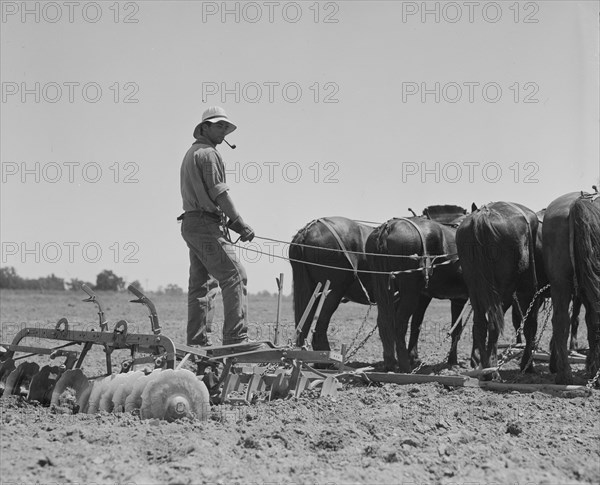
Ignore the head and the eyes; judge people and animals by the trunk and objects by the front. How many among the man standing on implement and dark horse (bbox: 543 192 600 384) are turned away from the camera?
1

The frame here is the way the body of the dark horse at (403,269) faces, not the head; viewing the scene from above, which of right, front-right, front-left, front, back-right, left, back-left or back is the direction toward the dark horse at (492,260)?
right

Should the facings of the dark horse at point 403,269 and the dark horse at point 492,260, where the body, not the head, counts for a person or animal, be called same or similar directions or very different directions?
same or similar directions

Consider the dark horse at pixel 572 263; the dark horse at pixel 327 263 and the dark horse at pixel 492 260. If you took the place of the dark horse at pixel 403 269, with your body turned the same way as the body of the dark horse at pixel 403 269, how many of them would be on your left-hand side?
1

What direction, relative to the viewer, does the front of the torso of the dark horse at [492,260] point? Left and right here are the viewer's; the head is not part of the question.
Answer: facing away from the viewer and to the right of the viewer

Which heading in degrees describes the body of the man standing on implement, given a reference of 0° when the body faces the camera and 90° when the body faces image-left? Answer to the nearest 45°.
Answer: approximately 270°

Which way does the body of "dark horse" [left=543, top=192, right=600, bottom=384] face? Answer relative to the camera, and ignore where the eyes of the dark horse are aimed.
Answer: away from the camera

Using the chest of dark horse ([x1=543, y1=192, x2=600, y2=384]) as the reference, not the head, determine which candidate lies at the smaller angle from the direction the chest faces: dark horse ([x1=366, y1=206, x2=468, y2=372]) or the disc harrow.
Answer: the dark horse

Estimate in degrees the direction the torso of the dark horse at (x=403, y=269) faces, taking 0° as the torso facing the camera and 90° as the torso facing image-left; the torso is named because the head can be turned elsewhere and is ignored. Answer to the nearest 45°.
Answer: approximately 225°

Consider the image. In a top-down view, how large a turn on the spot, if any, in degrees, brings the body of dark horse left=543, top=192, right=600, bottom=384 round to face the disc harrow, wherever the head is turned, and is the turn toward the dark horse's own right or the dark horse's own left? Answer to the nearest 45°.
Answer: approximately 135° to the dark horse's own left

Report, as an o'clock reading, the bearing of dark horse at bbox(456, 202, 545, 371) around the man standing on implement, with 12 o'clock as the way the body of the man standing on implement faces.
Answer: The dark horse is roughly at 11 o'clock from the man standing on implement.

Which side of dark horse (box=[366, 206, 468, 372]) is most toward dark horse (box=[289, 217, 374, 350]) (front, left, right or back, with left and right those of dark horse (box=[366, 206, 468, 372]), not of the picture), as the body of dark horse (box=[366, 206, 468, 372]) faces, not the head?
left

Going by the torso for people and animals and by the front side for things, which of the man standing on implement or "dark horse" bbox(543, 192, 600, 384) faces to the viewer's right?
the man standing on implement

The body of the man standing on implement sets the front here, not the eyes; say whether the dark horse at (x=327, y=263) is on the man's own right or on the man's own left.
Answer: on the man's own left
